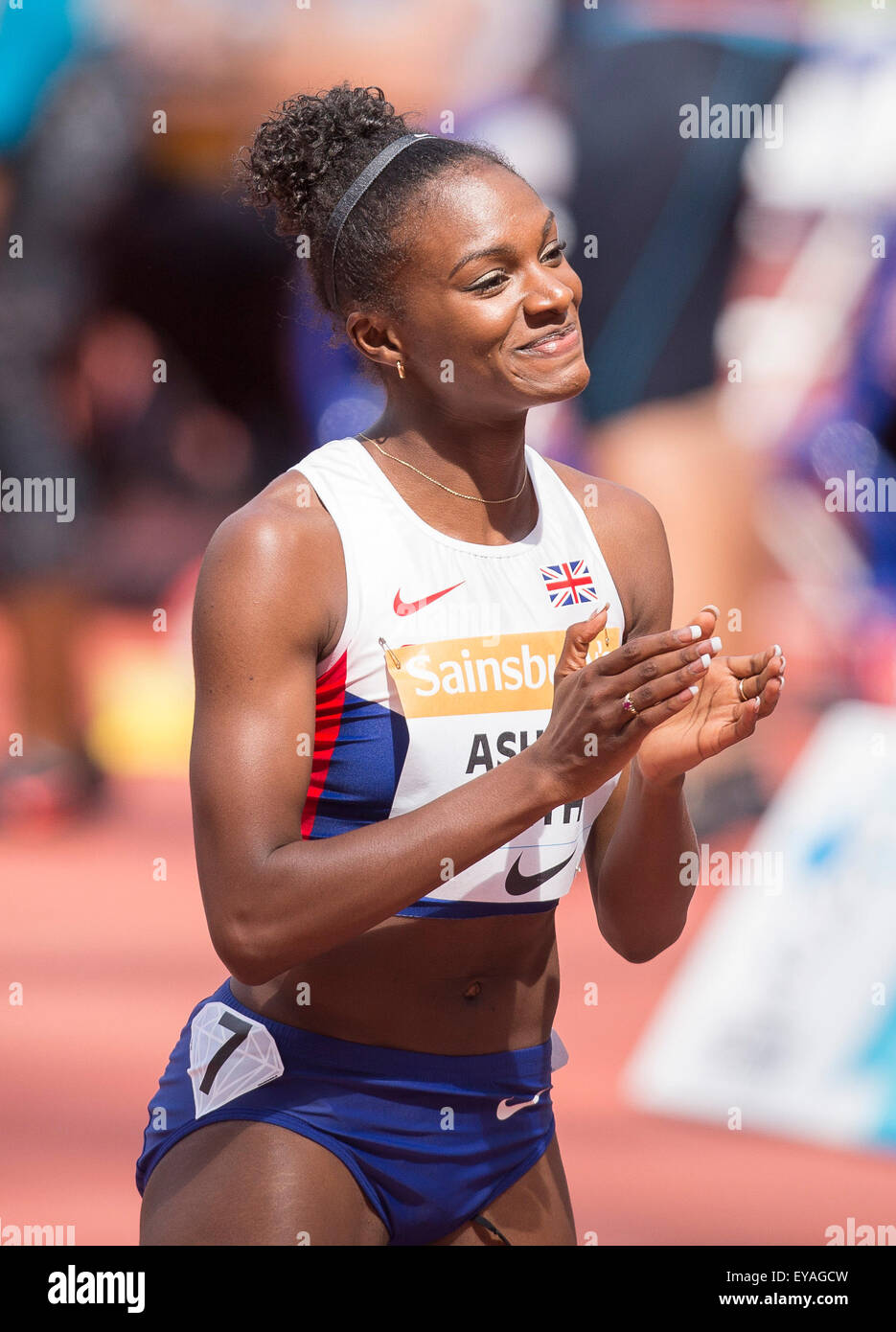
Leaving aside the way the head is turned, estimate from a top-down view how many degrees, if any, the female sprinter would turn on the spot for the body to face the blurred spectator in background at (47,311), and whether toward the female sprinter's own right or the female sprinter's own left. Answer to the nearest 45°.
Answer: approximately 135° to the female sprinter's own left

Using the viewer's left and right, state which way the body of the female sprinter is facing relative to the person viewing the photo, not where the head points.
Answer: facing the viewer and to the right of the viewer

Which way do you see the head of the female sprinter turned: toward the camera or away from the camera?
toward the camera
